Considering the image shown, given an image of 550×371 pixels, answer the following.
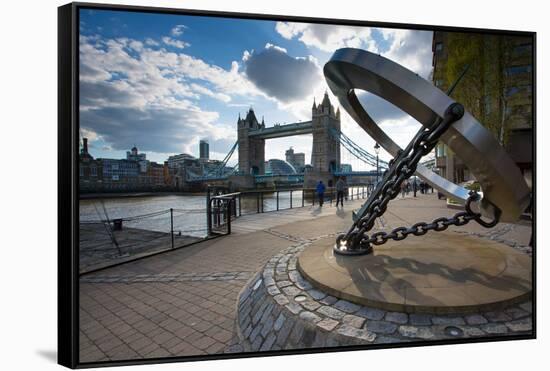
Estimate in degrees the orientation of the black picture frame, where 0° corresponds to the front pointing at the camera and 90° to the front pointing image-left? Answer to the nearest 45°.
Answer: approximately 315°
